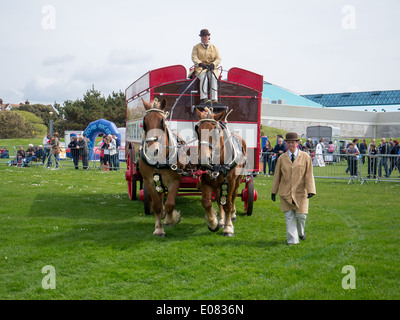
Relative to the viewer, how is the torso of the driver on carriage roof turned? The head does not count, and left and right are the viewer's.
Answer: facing the viewer

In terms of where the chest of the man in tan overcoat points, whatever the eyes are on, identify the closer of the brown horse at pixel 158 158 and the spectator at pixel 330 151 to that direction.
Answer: the brown horse

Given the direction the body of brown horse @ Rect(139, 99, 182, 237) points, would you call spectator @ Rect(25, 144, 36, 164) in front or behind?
behind

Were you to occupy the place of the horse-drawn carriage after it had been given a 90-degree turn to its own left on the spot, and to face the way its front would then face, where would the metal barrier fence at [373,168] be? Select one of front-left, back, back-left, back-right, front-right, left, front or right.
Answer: front-left

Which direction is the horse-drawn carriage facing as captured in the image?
toward the camera

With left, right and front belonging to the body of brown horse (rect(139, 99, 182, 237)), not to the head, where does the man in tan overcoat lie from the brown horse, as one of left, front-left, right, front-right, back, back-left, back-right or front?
left

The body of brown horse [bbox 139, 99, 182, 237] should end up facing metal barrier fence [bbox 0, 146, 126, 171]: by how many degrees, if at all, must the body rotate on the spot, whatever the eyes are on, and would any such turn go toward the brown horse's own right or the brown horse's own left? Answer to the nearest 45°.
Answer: approximately 180°

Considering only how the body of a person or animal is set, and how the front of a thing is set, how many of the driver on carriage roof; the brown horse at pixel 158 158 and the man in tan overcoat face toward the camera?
3

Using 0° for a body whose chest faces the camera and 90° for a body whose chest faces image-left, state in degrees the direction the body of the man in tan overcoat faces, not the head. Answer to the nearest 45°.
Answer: approximately 0°

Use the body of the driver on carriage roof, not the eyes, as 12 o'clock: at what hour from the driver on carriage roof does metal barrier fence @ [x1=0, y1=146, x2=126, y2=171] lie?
The metal barrier fence is roughly at 5 o'clock from the driver on carriage roof.
